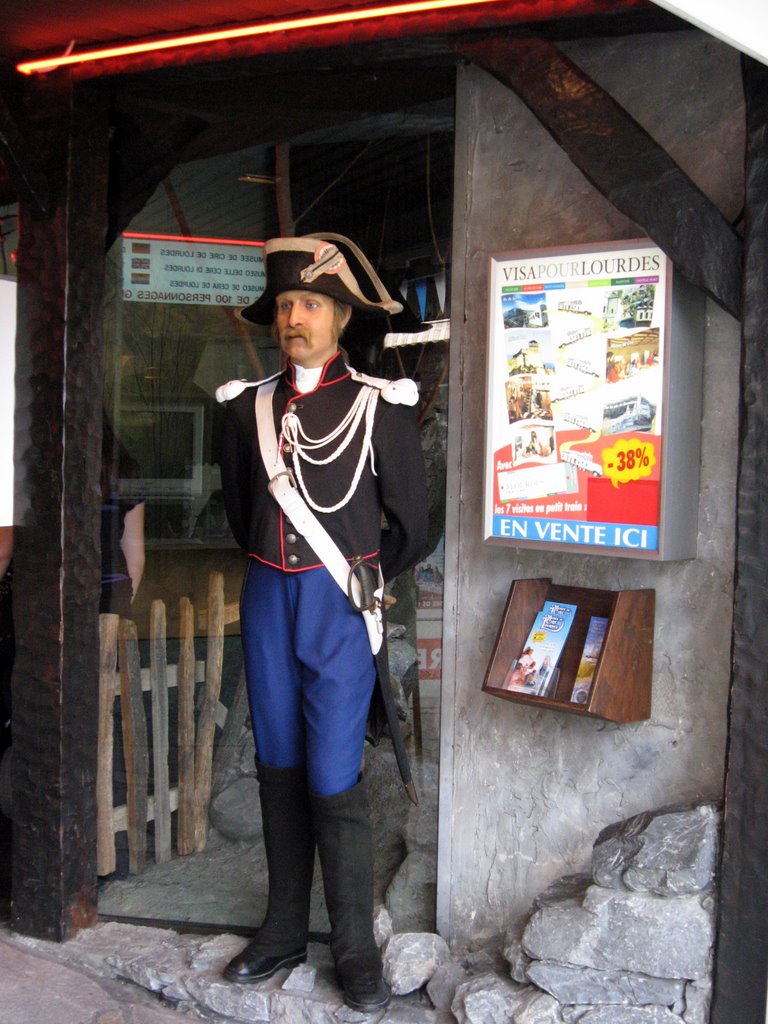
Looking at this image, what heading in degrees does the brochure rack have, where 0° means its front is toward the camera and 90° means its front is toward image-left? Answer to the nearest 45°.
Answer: approximately 45°

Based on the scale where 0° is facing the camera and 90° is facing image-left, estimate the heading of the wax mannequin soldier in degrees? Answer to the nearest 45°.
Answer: approximately 45°

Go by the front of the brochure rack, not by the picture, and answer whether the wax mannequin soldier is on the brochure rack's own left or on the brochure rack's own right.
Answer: on the brochure rack's own right

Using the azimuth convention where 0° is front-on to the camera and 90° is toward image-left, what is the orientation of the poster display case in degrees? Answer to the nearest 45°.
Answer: approximately 45°

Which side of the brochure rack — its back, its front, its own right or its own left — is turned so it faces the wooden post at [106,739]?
right

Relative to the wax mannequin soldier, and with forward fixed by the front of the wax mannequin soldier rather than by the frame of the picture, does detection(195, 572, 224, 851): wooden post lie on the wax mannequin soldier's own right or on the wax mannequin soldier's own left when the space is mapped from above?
on the wax mannequin soldier's own right
